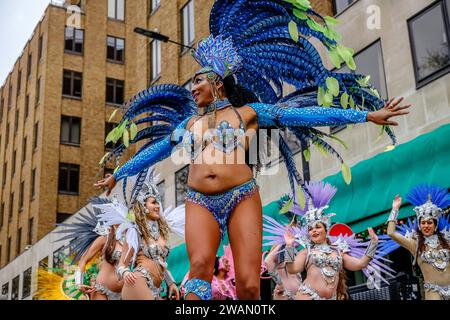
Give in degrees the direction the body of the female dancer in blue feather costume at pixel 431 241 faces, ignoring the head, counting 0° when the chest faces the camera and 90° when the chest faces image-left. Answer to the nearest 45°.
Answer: approximately 0°

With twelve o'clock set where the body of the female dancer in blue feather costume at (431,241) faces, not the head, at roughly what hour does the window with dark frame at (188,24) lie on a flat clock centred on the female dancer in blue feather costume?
The window with dark frame is roughly at 5 o'clock from the female dancer in blue feather costume.

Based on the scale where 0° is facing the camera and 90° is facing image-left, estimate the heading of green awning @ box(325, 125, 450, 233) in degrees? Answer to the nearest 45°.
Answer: approximately 45°

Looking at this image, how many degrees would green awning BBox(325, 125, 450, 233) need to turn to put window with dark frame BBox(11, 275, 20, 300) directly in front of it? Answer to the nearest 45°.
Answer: approximately 90° to its right

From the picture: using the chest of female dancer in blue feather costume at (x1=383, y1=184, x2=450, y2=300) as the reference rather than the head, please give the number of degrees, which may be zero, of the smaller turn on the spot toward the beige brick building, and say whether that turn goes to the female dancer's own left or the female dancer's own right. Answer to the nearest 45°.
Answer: approximately 135° to the female dancer's own right

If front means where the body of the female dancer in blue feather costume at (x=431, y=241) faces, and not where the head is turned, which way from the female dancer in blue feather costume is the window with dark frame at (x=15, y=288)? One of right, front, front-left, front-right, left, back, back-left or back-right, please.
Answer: back-right

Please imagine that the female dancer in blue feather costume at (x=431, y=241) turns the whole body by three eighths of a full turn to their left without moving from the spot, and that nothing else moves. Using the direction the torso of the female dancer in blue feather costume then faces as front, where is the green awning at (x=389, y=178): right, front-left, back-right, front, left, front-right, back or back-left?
front-left

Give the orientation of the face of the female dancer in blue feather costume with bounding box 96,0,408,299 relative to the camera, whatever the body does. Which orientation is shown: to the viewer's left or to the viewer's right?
to the viewer's left

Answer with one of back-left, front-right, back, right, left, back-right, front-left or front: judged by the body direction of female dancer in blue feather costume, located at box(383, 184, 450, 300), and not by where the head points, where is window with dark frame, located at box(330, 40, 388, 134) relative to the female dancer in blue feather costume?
back
